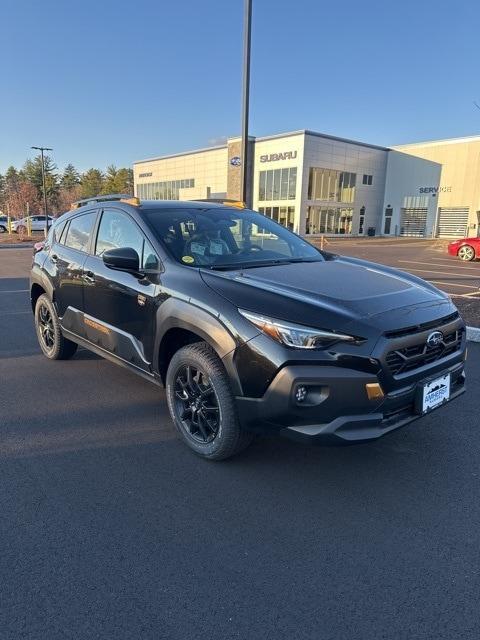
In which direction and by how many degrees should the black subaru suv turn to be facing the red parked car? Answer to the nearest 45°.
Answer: approximately 90° to its left

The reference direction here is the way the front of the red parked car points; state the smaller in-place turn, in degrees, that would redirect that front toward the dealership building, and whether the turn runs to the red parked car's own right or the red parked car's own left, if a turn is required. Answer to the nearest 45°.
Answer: approximately 45° to the red parked car's own right

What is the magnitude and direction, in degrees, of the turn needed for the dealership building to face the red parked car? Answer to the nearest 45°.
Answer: approximately 45° to its left

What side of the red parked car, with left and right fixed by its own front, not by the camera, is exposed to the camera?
left

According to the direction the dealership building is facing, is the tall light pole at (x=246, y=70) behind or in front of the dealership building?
in front

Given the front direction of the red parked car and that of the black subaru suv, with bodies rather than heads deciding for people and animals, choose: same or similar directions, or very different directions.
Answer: very different directions

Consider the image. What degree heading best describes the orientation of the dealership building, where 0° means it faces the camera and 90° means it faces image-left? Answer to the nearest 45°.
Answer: approximately 45°

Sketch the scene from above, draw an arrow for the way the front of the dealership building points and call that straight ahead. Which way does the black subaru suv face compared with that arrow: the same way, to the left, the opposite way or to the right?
to the left

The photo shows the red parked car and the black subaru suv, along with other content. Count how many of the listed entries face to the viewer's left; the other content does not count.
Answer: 1
